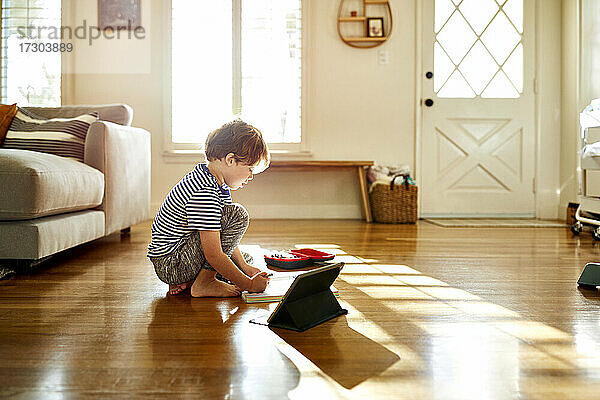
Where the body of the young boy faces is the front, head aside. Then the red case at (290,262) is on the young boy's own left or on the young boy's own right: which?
on the young boy's own left

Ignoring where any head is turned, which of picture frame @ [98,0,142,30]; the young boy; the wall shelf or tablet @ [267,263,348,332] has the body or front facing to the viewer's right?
the young boy

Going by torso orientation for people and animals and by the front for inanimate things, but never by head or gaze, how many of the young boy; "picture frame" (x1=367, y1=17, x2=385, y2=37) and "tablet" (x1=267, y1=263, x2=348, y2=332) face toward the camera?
1

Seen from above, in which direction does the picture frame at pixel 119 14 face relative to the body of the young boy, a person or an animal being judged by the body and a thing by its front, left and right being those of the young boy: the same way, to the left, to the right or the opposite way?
to the right

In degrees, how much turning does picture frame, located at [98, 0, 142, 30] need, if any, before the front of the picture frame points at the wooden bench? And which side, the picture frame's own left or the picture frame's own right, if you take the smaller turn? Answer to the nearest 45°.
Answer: approximately 45° to the picture frame's own left

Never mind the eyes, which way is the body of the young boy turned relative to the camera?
to the viewer's right

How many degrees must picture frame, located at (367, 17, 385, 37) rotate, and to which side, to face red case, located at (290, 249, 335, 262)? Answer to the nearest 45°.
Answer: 0° — it already faces it

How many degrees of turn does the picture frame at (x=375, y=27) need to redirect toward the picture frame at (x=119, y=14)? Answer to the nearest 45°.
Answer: approximately 90° to its right

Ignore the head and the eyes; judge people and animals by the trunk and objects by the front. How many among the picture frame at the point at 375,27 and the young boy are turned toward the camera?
1

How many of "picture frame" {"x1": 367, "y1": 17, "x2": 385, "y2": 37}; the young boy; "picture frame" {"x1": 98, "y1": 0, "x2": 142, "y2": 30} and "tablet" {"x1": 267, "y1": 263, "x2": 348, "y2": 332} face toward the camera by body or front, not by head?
2

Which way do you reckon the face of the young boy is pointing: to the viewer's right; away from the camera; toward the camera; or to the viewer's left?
to the viewer's right

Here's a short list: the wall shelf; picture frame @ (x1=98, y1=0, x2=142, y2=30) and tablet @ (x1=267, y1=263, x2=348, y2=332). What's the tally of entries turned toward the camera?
2
